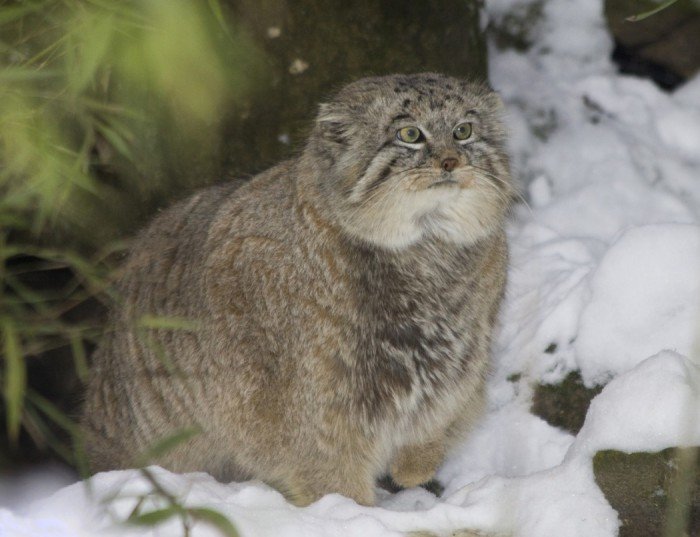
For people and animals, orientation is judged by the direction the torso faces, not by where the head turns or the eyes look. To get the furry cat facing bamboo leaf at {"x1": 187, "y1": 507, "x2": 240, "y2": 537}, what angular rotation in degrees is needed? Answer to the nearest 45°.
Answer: approximately 90° to its right

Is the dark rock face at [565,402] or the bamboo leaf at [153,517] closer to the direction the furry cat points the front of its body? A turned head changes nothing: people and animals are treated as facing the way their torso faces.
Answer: the dark rock face

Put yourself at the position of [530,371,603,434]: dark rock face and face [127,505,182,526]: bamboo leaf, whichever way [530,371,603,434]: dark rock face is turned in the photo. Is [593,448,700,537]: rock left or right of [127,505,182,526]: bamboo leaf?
left

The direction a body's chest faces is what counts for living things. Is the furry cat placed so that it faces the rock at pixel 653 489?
yes

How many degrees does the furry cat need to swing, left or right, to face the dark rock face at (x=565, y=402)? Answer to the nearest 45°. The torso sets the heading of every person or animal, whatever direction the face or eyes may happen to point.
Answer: approximately 45° to its left

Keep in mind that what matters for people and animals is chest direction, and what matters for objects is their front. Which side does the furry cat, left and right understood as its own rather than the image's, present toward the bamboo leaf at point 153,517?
right

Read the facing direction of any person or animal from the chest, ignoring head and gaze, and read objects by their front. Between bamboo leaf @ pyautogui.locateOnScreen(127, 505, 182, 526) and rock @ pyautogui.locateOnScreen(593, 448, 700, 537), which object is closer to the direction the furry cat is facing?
the rock

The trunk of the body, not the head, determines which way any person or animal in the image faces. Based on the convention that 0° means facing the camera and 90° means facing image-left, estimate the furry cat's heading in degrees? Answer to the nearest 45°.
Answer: approximately 315°
